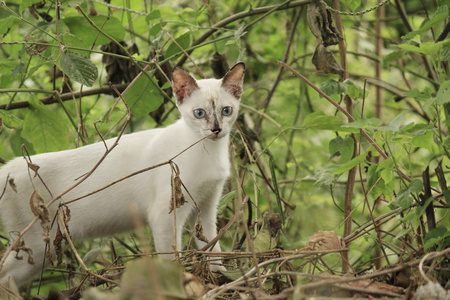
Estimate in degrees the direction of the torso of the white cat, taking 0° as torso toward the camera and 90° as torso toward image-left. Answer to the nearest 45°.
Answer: approximately 315°

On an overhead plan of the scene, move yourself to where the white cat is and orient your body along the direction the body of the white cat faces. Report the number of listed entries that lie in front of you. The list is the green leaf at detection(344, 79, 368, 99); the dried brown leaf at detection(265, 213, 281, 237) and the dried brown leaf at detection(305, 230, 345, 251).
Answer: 3

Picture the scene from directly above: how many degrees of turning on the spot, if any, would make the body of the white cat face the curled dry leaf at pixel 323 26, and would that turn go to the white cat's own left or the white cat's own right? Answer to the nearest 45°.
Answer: approximately 45° to the white cat's own left

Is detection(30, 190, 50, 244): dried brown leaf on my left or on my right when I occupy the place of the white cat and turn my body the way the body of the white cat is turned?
on my right

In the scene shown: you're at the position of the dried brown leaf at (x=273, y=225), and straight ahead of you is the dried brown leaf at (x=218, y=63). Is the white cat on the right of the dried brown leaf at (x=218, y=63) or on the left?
left

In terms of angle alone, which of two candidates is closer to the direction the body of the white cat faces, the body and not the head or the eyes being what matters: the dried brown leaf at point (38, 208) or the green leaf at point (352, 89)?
the green leaf

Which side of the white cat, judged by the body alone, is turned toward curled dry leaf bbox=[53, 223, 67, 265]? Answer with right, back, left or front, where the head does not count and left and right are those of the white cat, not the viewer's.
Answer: right

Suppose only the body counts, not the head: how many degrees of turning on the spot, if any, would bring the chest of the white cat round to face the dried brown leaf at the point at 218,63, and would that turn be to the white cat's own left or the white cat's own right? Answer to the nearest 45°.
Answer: approximately 90° to the white cat's own left
